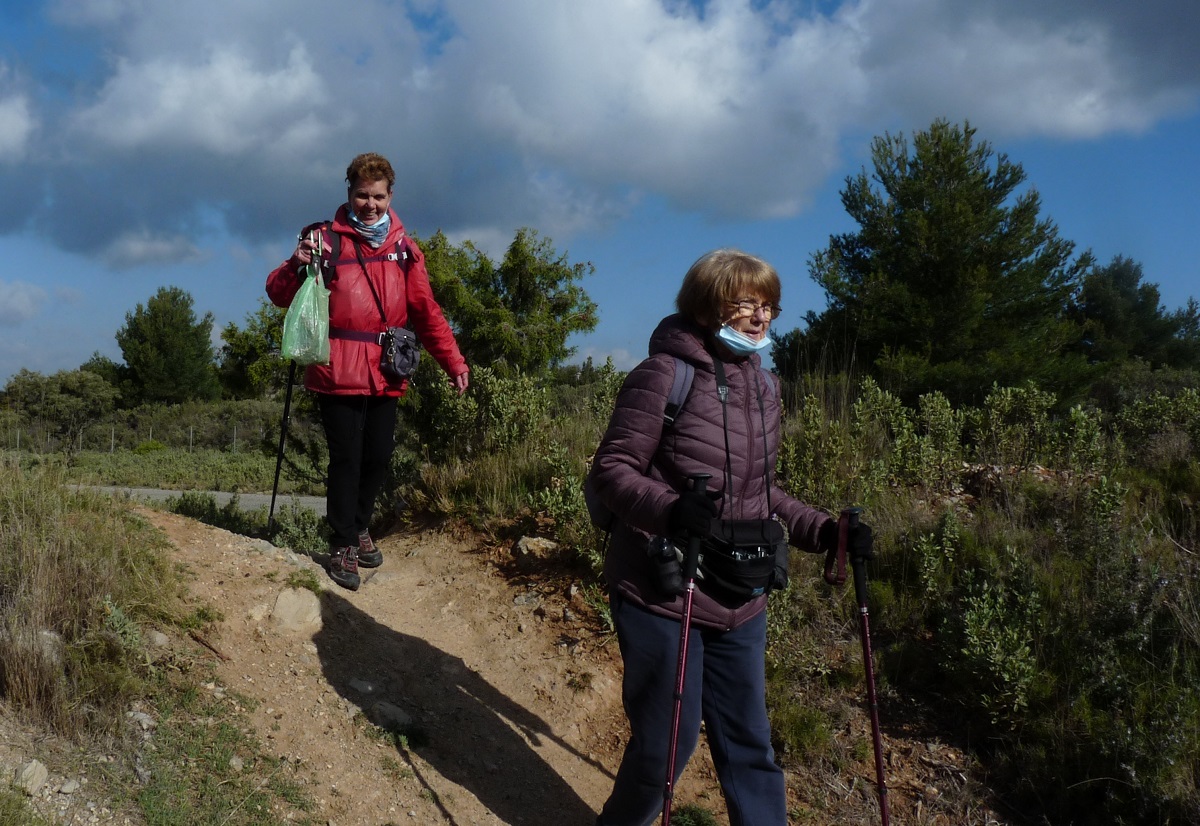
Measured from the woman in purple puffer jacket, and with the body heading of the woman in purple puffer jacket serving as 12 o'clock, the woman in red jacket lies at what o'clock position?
The woman in red jacket is roughly at 6 o'clock from the woman in purple puffer jacket.

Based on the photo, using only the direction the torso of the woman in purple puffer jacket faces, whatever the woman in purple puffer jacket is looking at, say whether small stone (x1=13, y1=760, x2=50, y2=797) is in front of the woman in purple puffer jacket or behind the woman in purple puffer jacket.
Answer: behind

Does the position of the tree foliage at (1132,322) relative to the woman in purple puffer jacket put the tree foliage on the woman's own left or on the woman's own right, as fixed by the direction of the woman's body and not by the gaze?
on the woman's own left

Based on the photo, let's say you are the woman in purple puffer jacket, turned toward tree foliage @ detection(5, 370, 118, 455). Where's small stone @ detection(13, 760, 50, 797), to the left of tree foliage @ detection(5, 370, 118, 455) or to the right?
left

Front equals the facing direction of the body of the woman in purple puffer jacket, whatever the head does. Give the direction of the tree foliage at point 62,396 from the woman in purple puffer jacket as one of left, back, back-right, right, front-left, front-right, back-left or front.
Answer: back

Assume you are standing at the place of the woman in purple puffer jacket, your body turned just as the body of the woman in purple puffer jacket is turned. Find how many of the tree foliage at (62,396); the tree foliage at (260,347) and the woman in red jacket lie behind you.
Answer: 3

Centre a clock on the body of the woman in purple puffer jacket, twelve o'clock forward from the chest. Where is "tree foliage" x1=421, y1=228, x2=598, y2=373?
The tree foliage is roughly at 7 o'clock from the woman in purple puffer jacket.

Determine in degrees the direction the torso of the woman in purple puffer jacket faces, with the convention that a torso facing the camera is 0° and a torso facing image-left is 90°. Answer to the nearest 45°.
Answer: approximately 315°
